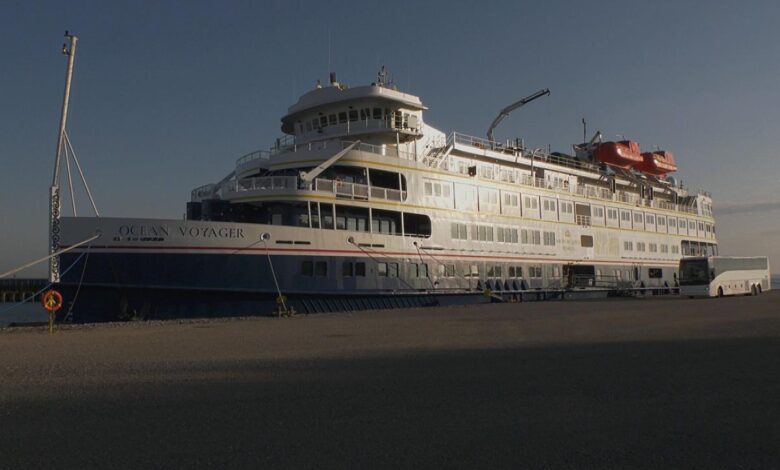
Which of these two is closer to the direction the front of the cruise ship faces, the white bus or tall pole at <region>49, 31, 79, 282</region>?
the tall pole

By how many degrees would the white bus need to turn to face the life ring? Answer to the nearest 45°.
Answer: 0° — it already faces it

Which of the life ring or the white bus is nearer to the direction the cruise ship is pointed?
the life ring
